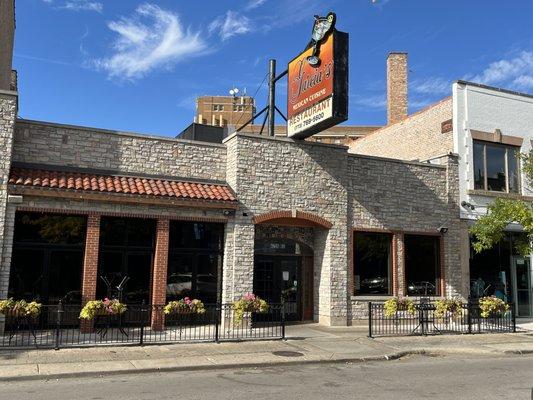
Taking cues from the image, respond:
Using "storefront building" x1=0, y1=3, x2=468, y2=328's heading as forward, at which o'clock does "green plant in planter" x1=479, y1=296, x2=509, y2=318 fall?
The green plant in planter is roughly at 9 o'clock from the storefront building.

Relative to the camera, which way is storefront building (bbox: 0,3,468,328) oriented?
toward the camera

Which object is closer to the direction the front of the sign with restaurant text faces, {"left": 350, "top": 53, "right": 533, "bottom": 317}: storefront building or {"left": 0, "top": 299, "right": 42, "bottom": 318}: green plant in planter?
the green plant in planter

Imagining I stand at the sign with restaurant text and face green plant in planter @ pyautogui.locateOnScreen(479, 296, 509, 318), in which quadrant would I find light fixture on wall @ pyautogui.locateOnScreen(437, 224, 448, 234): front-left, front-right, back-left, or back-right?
front-left

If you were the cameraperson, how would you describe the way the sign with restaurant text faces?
facing the viewer and to the left of the viewer

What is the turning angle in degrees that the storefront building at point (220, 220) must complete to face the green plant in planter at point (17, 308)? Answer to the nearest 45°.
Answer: approximately 45° to its right

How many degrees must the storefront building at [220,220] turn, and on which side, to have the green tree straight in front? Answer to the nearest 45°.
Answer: approximately 90° to its left

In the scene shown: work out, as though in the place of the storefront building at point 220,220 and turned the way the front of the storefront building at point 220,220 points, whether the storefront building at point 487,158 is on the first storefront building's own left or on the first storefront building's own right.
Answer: on the first storefront building's own left

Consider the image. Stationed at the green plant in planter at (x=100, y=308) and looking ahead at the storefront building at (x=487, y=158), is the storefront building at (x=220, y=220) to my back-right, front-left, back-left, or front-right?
front-left
